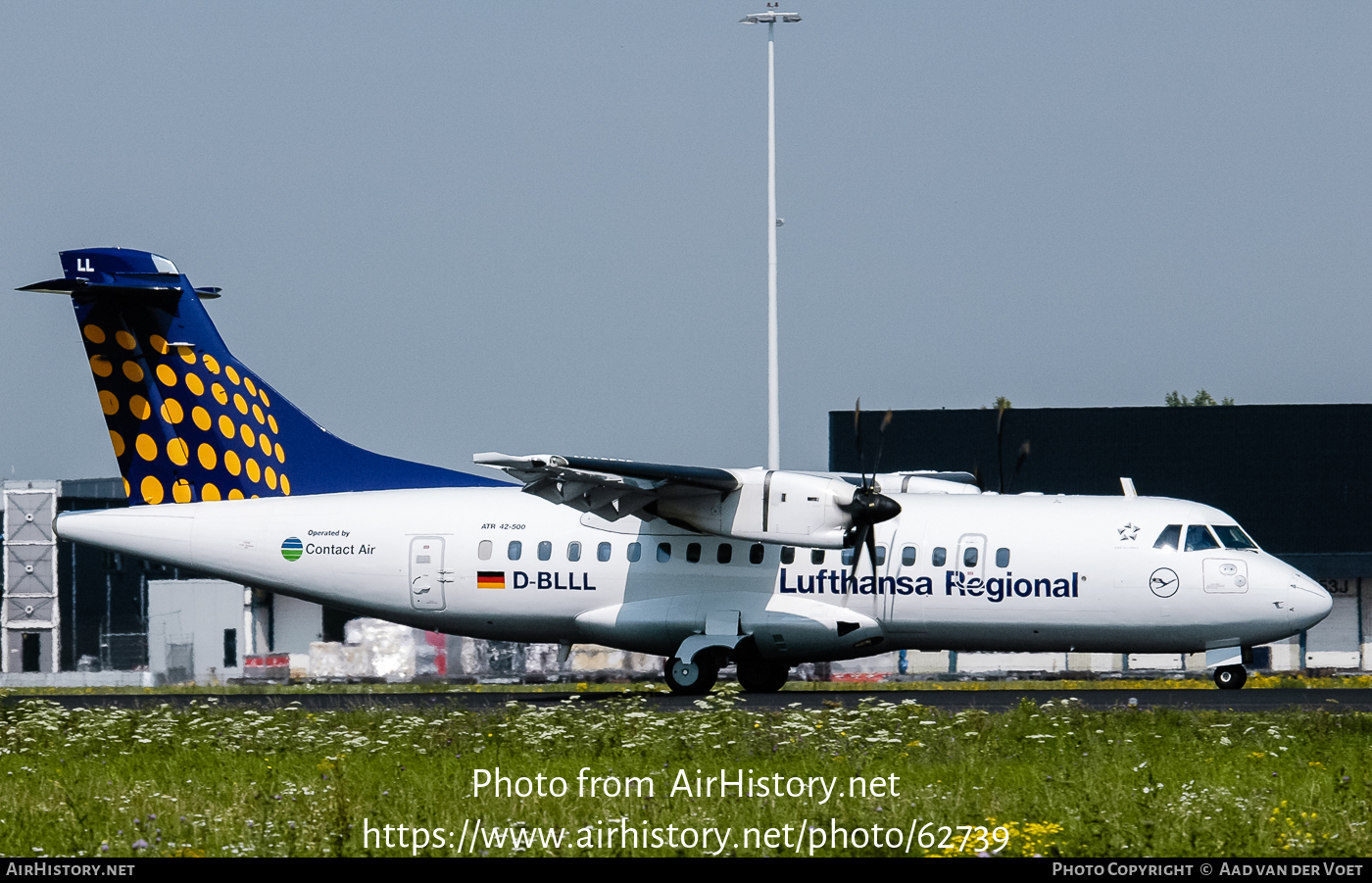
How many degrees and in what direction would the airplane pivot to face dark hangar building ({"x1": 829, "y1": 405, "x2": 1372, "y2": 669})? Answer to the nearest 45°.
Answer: approximately 45° to its left

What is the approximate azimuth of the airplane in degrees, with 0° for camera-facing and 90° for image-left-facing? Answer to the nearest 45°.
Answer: approximately 270°
